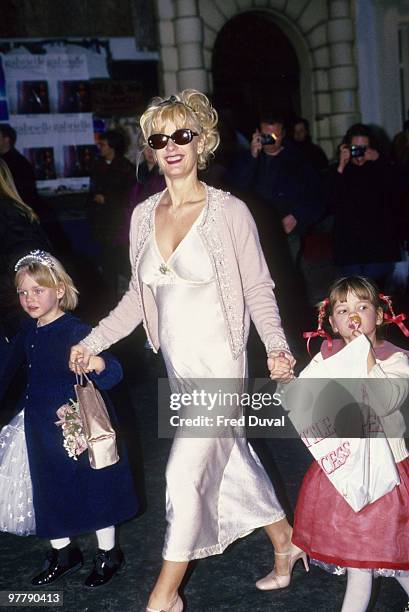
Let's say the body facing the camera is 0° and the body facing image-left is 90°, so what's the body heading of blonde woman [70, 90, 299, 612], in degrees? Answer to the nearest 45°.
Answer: approximately 45°

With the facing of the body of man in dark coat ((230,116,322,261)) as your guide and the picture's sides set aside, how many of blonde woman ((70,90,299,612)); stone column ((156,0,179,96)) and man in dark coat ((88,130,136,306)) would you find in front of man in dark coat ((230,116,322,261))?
1

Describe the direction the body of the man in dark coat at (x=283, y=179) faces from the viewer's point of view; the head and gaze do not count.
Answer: toward the camera

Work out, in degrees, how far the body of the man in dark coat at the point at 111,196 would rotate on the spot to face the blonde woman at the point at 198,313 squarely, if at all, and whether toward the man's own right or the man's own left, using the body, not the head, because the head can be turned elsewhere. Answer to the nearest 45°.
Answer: approximately 45° to the man's own left

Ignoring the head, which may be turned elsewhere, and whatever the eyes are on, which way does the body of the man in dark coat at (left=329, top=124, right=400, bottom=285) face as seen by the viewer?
toward the camera

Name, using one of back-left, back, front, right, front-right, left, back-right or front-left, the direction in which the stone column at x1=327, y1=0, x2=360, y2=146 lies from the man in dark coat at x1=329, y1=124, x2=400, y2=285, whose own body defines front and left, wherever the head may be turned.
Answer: back

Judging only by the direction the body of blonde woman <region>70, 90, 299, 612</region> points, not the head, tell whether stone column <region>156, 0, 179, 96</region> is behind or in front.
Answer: behind

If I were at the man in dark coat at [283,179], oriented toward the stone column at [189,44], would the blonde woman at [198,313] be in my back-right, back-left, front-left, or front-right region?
back-left

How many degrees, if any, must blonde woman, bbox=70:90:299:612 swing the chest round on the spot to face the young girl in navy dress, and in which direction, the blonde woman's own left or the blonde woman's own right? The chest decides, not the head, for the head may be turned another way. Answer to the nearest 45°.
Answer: approximately 90° to the blonde woman's own right

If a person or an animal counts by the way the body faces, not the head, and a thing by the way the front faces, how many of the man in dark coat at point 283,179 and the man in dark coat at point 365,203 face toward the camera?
2

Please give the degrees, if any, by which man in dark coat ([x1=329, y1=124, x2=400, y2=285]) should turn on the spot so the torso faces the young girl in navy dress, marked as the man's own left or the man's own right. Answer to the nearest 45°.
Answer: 0° — they already face them

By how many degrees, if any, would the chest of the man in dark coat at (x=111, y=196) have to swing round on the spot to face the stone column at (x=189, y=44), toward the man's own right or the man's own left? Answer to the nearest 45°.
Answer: approximately 135° to the man's own right

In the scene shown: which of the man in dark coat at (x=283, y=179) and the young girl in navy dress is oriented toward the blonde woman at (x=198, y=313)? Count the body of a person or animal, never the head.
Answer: the man in dark coat
